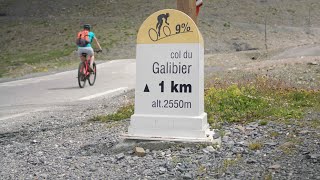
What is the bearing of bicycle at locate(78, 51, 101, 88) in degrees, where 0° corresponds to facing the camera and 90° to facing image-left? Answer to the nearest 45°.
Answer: approximately 225°
